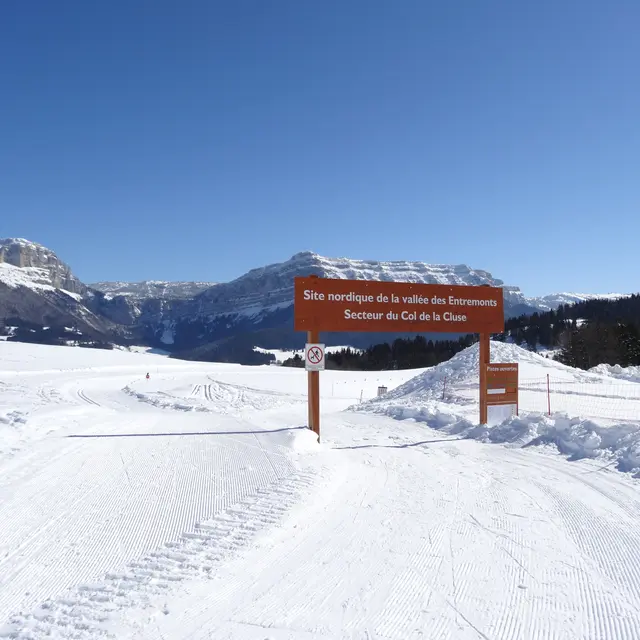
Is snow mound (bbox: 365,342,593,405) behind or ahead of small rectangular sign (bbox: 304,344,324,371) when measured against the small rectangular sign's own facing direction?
behind

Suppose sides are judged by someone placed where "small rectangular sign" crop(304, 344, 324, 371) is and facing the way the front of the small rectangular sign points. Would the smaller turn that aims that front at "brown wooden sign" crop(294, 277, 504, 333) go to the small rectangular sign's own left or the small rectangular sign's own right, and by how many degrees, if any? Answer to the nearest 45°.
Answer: approximately 135° to the small rectangular sign's own left

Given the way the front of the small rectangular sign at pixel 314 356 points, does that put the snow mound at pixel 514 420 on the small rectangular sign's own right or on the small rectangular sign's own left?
on the small rectangular sign's own left

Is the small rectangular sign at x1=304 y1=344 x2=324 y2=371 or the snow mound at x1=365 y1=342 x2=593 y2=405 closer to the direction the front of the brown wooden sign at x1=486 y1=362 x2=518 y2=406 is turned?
the small rectangular sign

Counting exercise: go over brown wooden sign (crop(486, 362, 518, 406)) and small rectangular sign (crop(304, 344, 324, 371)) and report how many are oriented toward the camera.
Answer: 2

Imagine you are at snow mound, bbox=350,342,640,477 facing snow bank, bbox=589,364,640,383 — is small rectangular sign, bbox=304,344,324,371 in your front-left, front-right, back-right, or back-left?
back-left

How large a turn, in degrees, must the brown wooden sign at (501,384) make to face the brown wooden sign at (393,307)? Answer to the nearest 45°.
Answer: approximately 45° to its right

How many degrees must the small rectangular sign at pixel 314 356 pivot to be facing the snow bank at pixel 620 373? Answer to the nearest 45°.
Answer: approximately 135° to its left

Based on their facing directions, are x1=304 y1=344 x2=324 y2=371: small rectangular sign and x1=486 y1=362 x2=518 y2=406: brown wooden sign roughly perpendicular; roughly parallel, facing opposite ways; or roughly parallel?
roughly parallel

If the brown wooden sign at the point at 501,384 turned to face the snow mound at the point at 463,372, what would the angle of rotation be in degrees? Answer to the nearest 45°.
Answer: approximately 180°

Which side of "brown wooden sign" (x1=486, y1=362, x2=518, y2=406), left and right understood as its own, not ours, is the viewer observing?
front

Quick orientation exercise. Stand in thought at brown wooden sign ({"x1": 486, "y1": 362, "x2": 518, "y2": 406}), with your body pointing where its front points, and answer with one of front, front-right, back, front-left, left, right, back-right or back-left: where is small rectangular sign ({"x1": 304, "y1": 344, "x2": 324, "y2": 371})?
front-right
